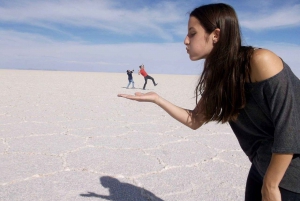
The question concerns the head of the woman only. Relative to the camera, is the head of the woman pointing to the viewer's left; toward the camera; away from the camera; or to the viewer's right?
to the viewer's left

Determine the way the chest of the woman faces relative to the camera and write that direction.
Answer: to the viewer's left
